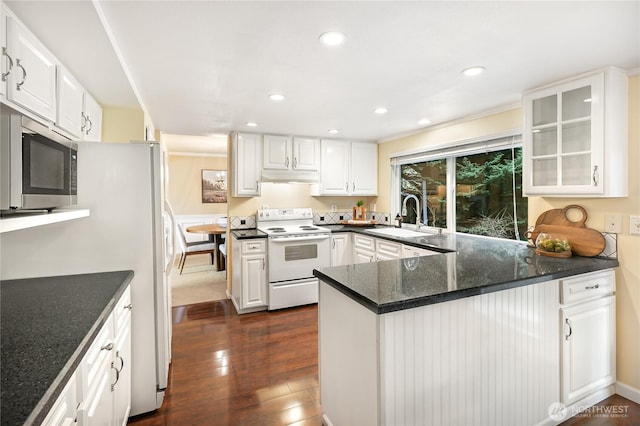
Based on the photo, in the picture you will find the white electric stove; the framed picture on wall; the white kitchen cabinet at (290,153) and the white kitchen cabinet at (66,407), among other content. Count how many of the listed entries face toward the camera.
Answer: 3

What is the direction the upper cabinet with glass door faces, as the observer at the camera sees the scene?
facing the viewer and to the left of the viewer

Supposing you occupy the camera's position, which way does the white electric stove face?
facing the viewer

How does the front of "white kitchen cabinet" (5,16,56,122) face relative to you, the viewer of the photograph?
facing the viewer and to the right of the viewer

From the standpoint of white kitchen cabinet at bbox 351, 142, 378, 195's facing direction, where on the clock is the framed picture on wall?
The framed picture on wall is roughly at 4 o'clock from the white kitchen cabinet.

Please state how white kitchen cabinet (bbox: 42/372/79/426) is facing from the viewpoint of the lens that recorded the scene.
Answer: facing to the right of the viewer

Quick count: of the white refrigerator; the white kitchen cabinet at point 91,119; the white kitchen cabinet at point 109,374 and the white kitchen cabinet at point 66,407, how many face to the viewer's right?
4

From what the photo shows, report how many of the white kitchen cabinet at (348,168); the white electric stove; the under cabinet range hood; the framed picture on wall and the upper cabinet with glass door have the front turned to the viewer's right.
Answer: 0

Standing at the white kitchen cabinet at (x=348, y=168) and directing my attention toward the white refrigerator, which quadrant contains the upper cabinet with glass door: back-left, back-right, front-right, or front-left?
front-left

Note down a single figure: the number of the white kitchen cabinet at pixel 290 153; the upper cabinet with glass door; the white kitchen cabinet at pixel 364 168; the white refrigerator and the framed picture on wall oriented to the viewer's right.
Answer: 1

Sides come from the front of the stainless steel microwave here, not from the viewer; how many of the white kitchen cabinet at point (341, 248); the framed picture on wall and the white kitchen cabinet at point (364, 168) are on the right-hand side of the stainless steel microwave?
0

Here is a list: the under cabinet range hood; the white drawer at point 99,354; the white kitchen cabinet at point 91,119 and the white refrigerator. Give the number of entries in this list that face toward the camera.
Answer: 1

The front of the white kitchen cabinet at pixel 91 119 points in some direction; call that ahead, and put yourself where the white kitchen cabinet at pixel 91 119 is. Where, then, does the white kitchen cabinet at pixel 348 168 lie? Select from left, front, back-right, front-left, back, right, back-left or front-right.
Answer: front

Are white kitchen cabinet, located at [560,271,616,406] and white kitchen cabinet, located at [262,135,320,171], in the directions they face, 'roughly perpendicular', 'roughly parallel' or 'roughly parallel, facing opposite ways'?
roughly parallel

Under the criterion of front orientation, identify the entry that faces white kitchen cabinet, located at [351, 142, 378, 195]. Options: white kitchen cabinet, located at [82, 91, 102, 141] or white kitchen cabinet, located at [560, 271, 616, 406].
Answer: white kitchen cabinet, located at [82, 91, 102, 141]

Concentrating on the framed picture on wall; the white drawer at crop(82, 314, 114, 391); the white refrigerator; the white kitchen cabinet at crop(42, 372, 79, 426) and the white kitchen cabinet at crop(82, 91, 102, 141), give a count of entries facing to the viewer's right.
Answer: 4

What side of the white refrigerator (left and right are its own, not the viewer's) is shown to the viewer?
right

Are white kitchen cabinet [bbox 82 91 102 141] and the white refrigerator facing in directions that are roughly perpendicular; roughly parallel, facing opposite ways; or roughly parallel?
roughly parallel
